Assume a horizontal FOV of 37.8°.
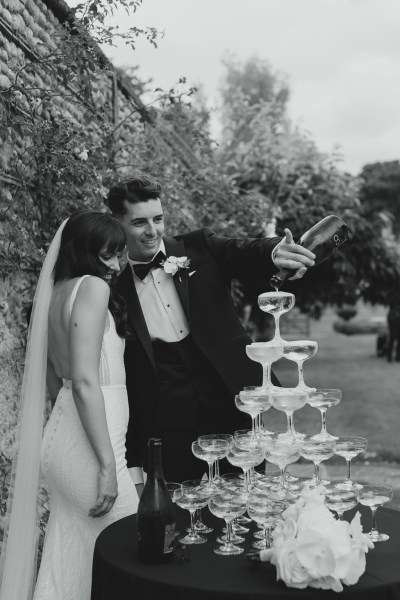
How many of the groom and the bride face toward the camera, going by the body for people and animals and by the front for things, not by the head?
1

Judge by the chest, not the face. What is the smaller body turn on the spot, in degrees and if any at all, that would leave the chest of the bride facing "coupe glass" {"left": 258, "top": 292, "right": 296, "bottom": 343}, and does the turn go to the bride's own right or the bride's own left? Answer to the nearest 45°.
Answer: approximately 45° to the bride's own right

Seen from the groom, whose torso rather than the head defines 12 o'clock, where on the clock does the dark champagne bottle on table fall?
The dark champagne bottle on table is roughly at 12 o'clock from the groom.

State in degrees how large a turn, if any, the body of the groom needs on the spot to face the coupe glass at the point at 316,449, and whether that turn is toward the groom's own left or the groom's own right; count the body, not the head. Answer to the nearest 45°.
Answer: approximately 45° to the groom's own left

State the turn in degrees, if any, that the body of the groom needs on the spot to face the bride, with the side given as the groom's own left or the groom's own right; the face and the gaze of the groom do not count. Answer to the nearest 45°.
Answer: approximately 45° to the groom's own right

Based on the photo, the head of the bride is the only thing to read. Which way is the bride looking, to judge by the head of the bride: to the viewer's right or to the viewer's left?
to the viewer's right

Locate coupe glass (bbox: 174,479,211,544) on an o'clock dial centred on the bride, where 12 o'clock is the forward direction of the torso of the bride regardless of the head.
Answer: The coupe glass is roughly at 2 o'clock from the bride.
